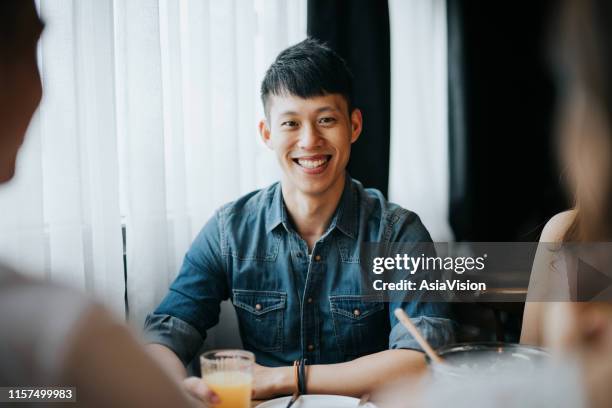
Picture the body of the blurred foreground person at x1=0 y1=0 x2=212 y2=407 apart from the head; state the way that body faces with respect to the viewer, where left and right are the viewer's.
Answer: facing away from the viewer and to the right of the viewer

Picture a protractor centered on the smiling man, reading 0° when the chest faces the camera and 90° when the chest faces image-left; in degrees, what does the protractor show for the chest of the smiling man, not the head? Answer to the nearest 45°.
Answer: approximately 0°

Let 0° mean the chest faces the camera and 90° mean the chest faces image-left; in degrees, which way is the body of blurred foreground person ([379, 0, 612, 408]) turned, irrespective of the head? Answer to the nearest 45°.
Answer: approximately 135°

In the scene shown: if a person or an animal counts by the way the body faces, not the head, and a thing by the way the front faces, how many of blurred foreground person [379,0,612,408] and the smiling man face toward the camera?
1
